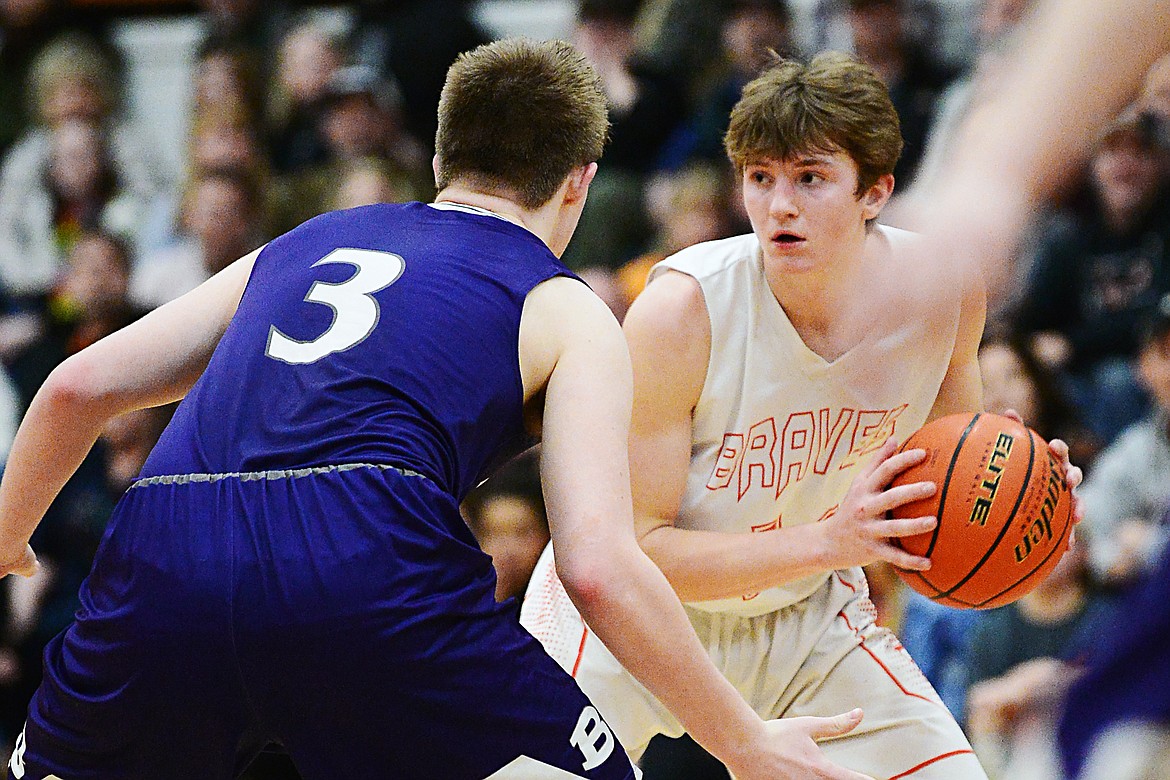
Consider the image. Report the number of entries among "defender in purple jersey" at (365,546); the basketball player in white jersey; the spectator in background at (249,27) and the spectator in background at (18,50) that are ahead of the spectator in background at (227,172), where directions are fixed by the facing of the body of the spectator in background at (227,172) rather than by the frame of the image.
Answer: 2

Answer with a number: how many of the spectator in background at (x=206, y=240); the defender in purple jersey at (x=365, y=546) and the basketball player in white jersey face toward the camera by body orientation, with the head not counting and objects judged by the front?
2

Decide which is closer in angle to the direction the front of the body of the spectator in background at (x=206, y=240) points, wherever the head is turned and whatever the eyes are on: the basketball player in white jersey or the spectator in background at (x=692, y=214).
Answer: the basketball player in white jersey

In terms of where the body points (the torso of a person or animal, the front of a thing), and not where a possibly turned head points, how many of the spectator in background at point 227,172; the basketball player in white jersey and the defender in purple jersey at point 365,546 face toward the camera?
2

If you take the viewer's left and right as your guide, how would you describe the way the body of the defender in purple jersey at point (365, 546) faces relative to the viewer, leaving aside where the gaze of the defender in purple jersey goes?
facing away from the viewer and to the right of the viewer

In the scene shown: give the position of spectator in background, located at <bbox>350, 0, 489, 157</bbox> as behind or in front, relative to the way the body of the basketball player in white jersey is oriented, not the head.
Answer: behind

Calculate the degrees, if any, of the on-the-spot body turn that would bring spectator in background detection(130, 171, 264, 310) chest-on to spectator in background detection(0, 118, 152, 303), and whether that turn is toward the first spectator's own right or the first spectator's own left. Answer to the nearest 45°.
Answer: approximately 135° to the first spectator's own right

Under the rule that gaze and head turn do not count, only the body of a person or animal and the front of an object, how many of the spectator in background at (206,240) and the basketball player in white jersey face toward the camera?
2

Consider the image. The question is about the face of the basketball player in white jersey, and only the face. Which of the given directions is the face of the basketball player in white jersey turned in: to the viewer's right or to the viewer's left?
to the viewer's left

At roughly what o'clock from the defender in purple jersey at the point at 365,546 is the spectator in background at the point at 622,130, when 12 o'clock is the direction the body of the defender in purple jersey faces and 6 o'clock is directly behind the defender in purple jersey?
The spectator in background is roughly at 11 o'clock from the defender in purple jersey.

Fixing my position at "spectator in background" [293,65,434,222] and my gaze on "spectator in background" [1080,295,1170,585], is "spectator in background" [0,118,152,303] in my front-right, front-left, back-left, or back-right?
back-right

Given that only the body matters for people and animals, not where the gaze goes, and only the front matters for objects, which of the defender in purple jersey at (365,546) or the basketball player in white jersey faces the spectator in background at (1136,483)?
the defender in purple jersey
